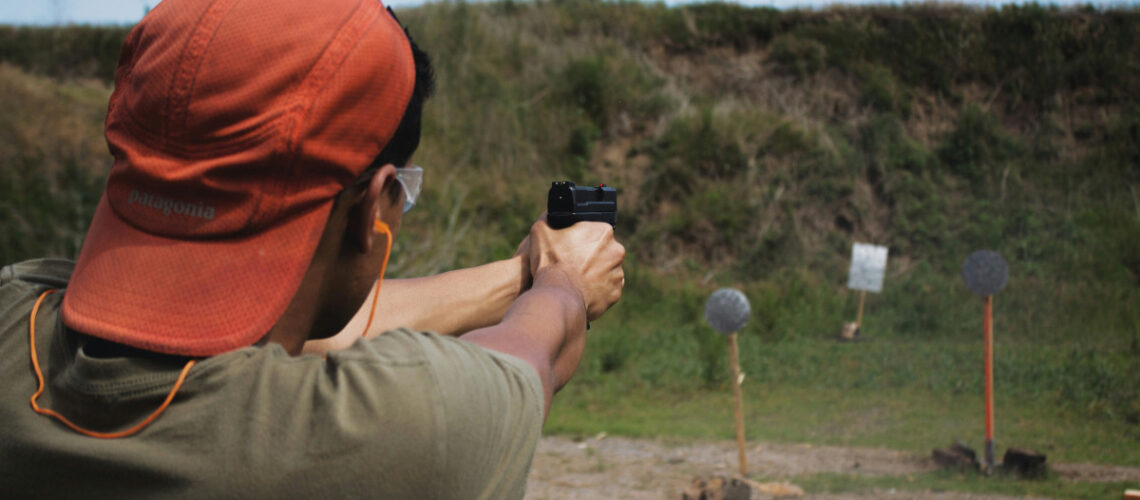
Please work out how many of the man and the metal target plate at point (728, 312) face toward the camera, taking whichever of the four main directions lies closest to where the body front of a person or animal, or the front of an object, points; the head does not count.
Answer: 1

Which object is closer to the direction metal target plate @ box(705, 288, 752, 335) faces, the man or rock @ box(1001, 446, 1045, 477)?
the man

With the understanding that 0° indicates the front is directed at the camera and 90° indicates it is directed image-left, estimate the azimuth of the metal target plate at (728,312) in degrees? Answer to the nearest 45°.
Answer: approximately 0°

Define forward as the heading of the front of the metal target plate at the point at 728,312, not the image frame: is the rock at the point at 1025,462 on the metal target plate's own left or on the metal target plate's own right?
on the metal target plate's own left

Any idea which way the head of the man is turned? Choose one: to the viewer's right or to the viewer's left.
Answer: to the viewer's right

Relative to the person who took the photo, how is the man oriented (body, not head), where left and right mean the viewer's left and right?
facing away from the viewer and to the right of the viewer

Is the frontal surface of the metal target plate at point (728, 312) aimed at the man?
yes
